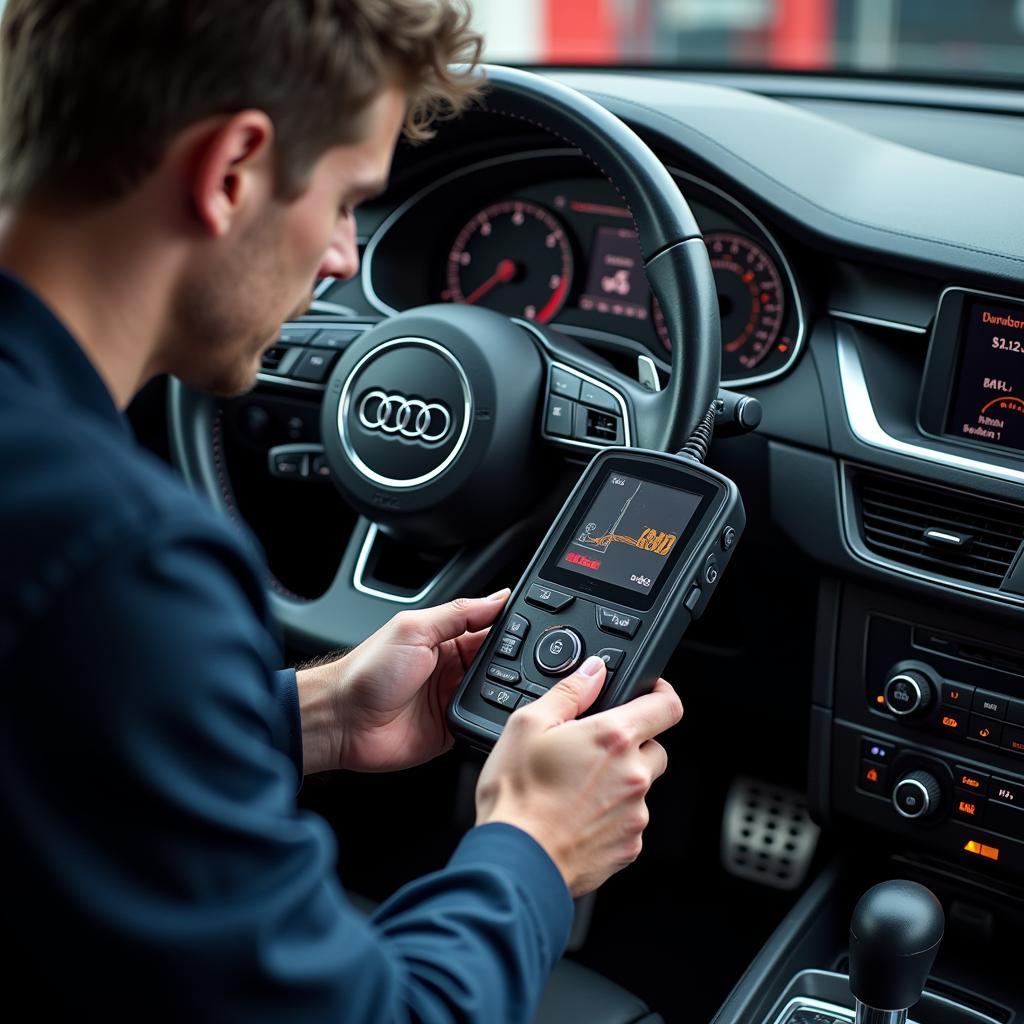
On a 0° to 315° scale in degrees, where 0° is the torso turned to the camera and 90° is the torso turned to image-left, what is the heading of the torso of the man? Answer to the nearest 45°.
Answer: approximately 225°

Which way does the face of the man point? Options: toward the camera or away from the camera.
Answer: away from the camera
